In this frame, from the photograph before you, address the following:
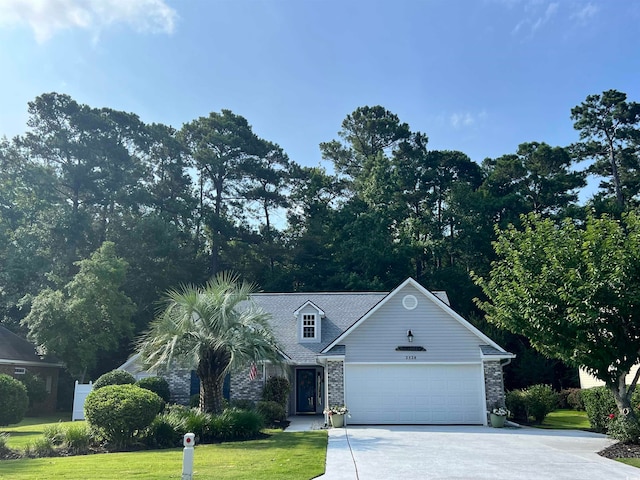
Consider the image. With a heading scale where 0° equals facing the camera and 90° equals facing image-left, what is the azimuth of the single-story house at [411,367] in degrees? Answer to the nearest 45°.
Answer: approximately 0°

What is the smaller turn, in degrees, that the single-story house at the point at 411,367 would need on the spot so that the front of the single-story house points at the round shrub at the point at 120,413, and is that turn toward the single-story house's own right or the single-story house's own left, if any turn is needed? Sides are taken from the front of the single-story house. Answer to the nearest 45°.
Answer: approximately 45° to the single-story house's own right

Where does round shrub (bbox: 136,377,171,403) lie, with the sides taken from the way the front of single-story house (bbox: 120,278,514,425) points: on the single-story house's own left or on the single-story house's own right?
on the single-story house's own right

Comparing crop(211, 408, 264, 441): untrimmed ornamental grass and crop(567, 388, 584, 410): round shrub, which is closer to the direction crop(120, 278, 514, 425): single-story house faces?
the untrimmed ornamental grass

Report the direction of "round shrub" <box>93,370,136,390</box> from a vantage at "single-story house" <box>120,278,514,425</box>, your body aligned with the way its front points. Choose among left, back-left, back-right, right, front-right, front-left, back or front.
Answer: right

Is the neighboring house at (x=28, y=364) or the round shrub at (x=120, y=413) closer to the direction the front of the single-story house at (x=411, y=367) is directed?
the round shrub

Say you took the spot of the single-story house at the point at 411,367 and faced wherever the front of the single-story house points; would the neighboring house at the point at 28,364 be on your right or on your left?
on your right

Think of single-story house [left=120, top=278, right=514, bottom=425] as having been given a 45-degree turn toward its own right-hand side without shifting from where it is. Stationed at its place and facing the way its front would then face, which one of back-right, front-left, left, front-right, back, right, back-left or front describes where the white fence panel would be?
front-right

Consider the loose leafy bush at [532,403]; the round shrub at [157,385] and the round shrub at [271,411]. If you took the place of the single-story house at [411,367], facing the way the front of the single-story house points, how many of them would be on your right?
2

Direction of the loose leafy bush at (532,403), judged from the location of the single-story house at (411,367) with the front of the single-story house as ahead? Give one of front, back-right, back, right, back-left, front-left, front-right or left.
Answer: left

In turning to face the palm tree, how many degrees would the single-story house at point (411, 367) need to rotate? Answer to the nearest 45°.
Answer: approximately 45° to its right

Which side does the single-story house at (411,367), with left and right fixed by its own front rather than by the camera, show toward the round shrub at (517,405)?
left

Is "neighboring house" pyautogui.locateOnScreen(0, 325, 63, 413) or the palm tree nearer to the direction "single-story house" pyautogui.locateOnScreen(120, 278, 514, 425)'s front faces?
the palm tree

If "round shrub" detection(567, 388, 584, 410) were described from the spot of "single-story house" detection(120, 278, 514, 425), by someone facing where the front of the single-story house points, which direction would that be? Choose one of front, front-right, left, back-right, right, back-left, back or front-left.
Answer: back-left
